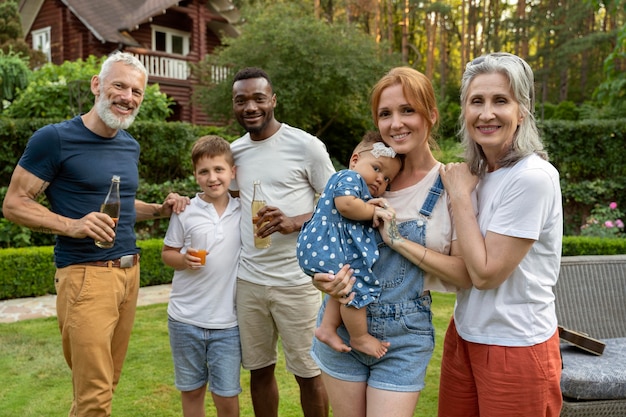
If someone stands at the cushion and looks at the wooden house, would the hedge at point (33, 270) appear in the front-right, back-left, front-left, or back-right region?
front-left

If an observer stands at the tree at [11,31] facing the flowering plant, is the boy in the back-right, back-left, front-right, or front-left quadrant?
front-right

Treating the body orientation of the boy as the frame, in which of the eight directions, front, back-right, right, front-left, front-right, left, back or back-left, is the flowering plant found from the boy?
back-left

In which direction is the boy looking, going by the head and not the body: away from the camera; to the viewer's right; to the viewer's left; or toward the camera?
toward the camera

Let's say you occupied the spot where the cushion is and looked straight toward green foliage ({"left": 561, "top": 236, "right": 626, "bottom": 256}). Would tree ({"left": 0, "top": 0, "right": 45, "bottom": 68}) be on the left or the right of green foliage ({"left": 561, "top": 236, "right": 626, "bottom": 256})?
left

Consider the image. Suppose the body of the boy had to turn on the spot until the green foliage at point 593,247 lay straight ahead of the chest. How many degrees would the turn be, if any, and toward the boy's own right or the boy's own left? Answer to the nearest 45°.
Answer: approximately 135° to the boy's own left

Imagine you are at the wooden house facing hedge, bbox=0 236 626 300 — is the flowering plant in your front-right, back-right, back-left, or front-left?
front-left

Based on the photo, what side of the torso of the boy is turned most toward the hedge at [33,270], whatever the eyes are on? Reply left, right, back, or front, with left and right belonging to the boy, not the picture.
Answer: back

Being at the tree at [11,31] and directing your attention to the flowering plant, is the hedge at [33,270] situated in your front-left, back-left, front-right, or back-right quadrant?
front-right

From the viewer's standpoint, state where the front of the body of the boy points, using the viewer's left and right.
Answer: facing the viewer

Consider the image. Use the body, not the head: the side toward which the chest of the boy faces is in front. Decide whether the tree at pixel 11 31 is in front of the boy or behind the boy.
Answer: behind

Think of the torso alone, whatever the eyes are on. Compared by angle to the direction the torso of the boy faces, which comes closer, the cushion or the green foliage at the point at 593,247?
the cushion

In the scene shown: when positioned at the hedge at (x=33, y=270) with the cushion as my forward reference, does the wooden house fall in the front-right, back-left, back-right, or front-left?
back-left

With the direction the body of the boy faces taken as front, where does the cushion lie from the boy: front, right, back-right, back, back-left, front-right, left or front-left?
left

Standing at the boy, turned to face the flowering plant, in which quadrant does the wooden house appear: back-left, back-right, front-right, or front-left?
front-left
